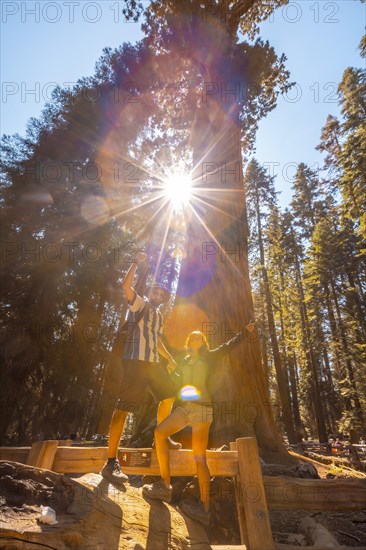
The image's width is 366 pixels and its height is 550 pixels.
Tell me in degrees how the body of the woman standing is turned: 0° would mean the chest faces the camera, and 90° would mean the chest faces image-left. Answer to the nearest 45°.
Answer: approximately 45°

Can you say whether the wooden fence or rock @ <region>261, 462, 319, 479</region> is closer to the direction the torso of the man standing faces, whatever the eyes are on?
the wooden fence

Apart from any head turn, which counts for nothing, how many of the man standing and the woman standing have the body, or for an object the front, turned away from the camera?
0

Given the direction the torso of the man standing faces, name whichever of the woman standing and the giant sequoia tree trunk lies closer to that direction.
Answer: the woman standing

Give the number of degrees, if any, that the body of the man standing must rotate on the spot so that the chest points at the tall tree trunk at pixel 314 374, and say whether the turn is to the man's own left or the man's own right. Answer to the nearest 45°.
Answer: approximately 90° to the man's own left

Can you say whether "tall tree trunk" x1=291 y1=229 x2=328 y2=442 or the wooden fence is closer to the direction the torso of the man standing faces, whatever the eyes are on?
the wooden fence

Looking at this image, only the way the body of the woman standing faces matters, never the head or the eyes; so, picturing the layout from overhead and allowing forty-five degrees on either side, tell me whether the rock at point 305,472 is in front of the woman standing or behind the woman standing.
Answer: behind

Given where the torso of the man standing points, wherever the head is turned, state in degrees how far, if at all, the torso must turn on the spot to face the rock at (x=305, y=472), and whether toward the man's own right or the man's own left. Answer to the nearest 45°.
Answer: approximately 90° to the man's own left
